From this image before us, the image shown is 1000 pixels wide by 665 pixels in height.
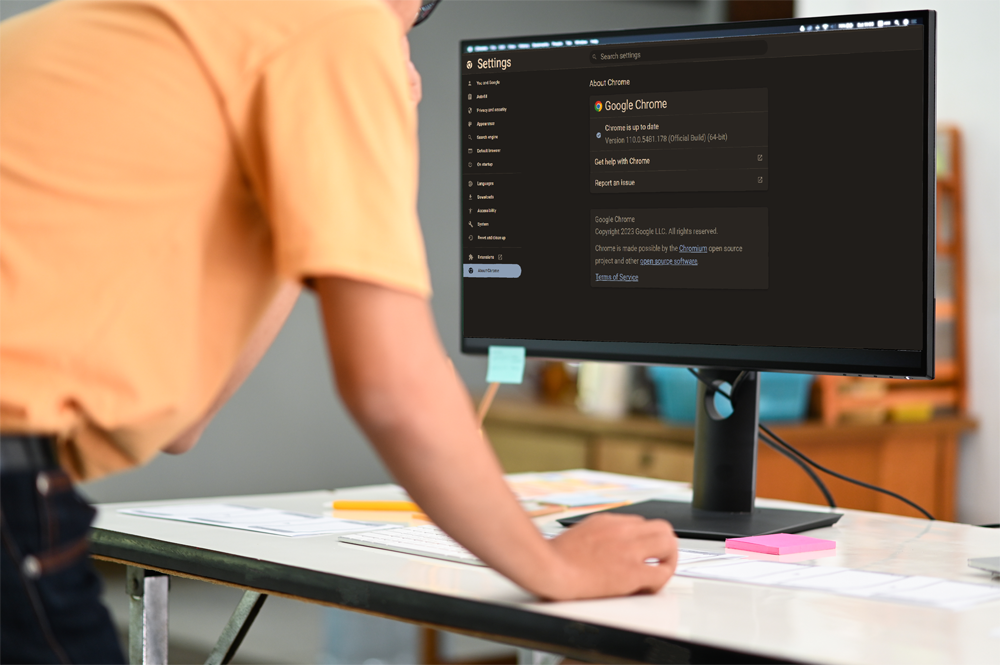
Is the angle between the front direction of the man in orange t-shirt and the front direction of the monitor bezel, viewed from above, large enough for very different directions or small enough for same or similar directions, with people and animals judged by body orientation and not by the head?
very different directions

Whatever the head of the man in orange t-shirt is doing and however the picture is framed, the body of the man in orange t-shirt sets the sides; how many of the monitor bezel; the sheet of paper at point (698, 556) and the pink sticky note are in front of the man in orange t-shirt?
3

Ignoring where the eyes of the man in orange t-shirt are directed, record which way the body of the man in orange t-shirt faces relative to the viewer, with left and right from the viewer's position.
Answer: facing away from the viewer and to the right of the viewer

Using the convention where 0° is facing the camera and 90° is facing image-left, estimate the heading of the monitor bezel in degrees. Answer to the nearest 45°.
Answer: approximately 45°

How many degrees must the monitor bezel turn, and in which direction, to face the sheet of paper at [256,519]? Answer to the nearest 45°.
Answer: approximately 45° to its right
